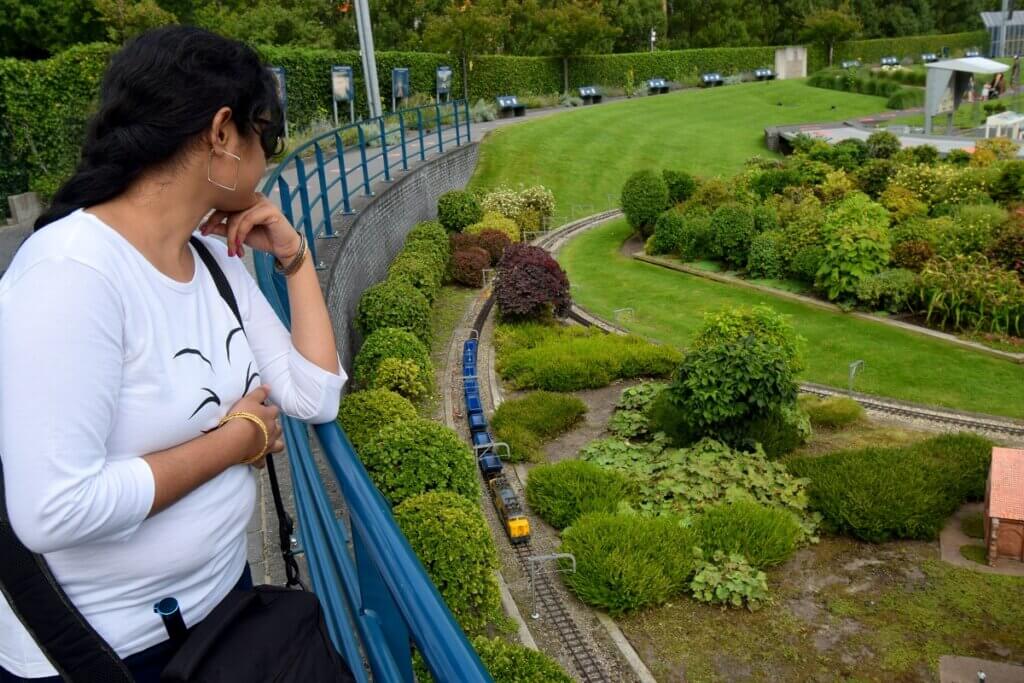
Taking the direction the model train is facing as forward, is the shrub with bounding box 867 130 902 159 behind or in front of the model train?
behind

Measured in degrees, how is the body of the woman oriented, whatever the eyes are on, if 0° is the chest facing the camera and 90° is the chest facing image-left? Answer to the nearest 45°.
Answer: approximately 315°

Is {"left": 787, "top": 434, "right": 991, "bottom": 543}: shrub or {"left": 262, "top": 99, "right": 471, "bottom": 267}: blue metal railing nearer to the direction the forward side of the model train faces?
the shrub

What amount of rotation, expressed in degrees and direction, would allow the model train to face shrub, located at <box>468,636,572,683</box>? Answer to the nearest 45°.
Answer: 0° — it already faces it

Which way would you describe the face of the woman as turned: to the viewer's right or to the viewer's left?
to the viewer's right

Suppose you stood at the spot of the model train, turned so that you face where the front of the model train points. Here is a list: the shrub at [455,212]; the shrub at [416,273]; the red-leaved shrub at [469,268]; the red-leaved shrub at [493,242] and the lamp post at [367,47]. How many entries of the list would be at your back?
5

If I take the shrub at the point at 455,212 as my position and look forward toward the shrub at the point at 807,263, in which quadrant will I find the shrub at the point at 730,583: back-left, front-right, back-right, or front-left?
front-right

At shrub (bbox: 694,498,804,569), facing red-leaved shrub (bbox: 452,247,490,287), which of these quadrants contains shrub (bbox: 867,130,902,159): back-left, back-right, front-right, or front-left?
front-right

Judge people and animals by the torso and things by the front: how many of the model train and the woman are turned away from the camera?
0

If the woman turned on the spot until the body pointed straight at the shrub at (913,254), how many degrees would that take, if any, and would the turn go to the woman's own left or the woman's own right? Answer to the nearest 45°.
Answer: approximately 90° to the woman's own left

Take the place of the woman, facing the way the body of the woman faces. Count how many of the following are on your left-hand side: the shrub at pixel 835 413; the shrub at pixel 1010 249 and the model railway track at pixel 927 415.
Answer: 3

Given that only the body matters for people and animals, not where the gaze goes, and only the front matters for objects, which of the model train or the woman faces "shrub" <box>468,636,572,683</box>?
the model train

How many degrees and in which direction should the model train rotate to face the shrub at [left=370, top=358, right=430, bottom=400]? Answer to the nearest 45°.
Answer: approximately 135° to its right

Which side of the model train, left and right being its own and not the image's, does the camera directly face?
front
